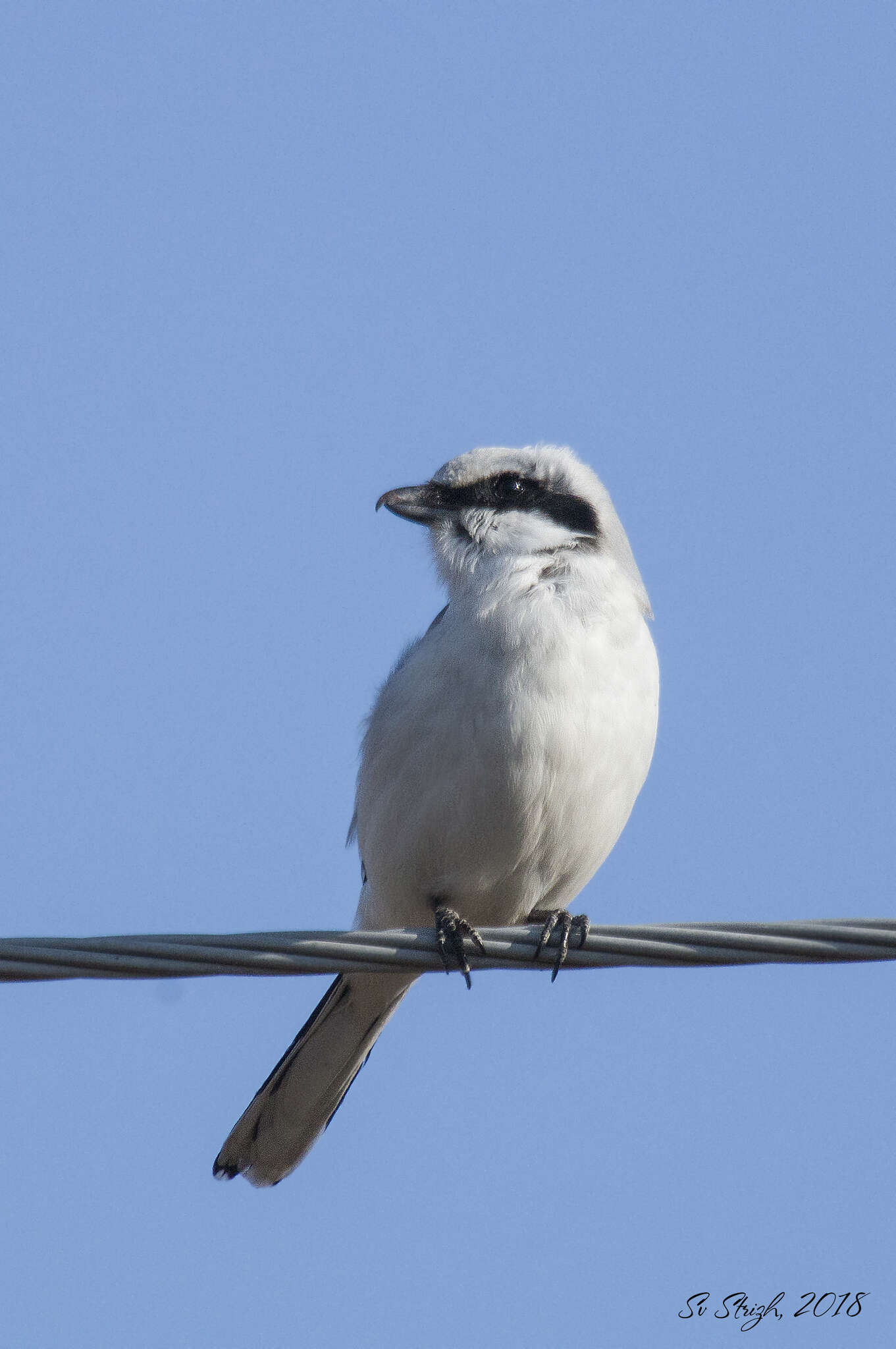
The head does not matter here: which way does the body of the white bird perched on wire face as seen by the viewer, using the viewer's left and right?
facing the viewer and to the right of the viewer
